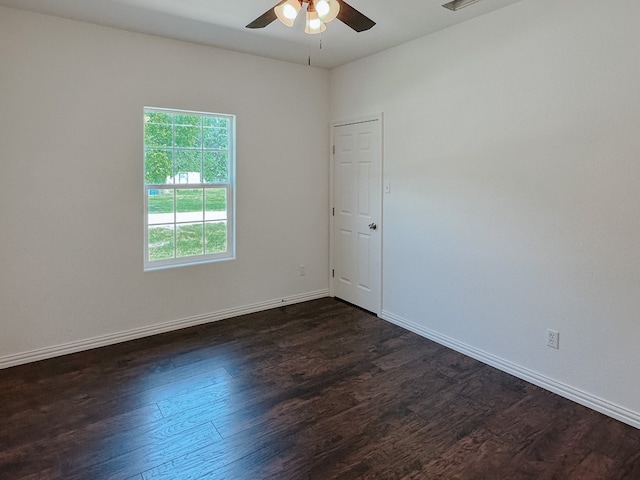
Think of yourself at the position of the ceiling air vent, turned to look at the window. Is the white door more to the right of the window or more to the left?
right

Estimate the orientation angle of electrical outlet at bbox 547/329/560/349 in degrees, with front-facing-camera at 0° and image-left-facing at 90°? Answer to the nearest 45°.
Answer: approximately 45°
